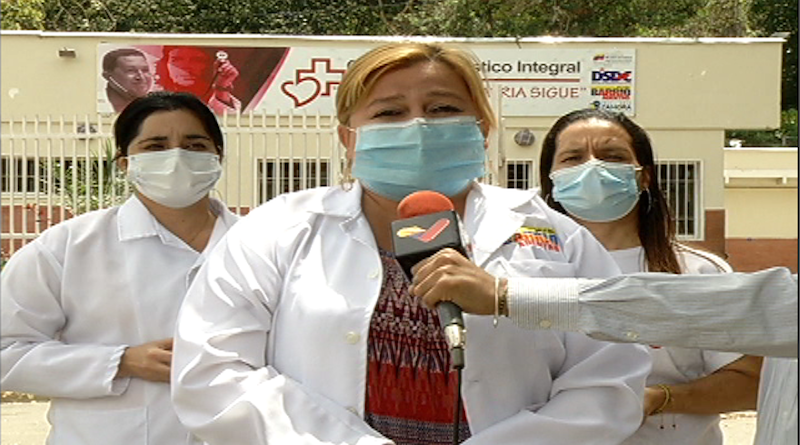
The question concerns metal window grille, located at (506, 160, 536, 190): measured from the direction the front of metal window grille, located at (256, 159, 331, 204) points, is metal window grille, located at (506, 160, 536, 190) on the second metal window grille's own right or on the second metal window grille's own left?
on the second metal window grille's own left

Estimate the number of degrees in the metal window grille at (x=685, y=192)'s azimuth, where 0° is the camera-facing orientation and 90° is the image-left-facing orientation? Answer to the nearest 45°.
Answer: approximately 0°

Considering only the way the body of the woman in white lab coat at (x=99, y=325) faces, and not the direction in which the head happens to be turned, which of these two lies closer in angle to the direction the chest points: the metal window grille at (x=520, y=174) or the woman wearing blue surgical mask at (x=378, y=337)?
the woman wearing blue surgical mask

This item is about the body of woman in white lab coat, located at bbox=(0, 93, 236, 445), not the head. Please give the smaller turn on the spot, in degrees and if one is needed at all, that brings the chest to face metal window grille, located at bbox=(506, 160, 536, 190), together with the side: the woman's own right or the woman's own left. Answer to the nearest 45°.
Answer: approximately 90° to the woman's own left

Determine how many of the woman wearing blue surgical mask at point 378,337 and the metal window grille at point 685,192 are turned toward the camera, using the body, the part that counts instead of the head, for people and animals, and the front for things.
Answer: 2

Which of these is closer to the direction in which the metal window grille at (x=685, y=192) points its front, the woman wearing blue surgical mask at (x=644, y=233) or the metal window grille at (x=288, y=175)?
the woman wearing blue surgical mask
